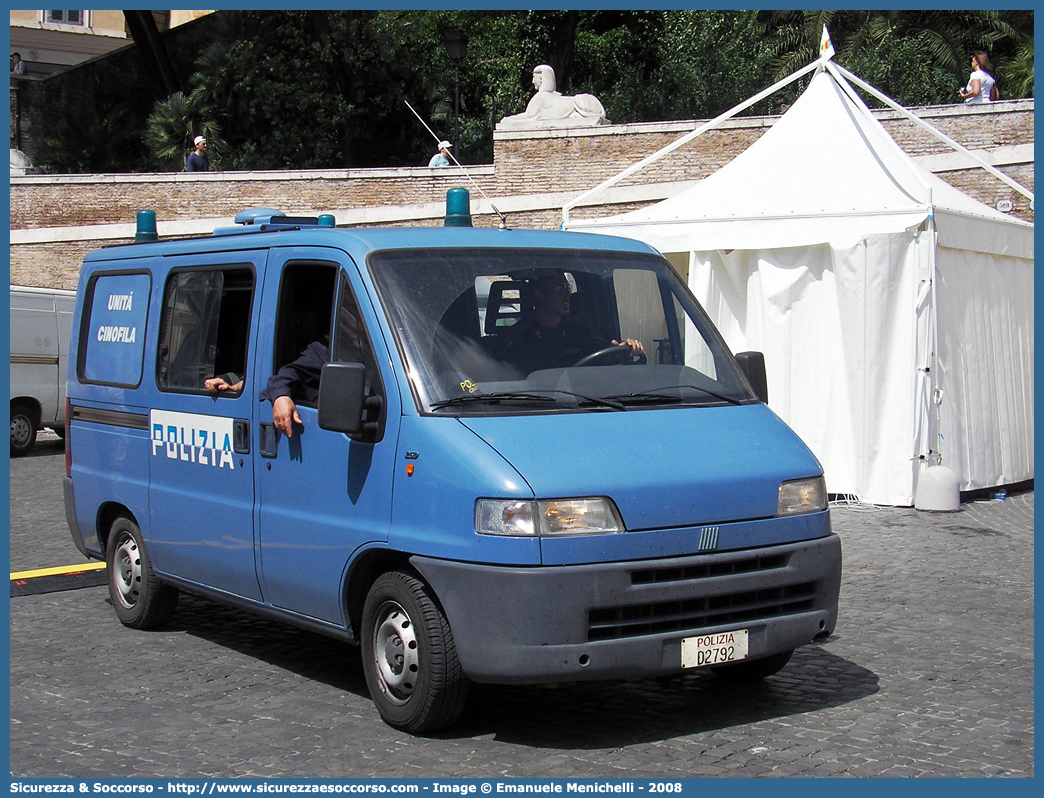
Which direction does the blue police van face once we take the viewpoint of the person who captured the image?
facing the viewer and to the right of the viewer

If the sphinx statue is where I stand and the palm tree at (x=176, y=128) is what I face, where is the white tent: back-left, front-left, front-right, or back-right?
back-left

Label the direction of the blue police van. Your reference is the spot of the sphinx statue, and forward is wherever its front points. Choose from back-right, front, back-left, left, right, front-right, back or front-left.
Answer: left

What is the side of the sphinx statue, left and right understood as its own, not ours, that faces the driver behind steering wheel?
left

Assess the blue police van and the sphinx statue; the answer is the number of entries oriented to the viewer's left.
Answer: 1

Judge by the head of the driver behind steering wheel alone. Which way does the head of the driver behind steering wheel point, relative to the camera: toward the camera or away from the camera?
toward the camera

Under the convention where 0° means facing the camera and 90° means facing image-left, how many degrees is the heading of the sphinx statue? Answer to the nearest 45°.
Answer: approximately 90°

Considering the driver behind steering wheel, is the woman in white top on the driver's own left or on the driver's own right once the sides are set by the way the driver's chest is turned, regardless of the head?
on the driver's own left

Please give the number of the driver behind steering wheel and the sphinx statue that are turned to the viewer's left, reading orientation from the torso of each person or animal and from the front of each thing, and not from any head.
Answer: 1

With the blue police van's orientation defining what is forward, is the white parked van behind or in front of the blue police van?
behind

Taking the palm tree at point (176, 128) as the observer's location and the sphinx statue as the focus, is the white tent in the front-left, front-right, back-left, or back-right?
front-right

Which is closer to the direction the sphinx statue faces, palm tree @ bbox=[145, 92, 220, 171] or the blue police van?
the palm tree

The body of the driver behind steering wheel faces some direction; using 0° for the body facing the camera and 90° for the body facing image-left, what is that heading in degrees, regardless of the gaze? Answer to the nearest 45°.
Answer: approximately 315°

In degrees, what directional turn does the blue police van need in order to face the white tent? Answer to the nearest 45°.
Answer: approximately 90° to its left

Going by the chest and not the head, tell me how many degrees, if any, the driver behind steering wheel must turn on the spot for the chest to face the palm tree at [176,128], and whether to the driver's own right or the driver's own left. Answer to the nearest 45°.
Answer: approximately 135° to the driver's own left
